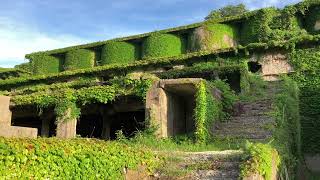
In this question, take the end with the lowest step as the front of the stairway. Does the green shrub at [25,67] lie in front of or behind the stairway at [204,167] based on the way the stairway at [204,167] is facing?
behind

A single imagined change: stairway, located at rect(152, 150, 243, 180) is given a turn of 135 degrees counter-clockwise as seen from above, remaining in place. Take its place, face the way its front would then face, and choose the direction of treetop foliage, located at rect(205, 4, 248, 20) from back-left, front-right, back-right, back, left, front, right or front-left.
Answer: front-left

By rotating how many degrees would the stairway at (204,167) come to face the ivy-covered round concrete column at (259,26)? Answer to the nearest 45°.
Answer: approximately 180°

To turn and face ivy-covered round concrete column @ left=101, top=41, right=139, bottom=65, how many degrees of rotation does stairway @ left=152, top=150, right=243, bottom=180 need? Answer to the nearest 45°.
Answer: approximately 180°

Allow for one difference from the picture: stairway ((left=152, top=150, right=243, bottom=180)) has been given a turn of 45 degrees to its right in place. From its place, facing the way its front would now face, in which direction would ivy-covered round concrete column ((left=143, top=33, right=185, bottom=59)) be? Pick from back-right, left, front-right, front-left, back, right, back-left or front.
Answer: back-right

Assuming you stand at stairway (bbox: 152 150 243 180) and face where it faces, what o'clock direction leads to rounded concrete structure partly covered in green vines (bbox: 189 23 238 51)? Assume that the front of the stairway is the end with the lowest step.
The rounded concrete structure partly covered in green vines is roughly at 6 o'clock from the stairway.

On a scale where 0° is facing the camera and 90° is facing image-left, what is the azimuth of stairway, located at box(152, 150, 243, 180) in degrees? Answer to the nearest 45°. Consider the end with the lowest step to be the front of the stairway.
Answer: approximately 0°

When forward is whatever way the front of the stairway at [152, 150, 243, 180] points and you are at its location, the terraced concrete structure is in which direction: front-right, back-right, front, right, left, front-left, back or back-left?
back
